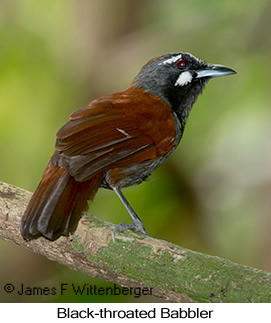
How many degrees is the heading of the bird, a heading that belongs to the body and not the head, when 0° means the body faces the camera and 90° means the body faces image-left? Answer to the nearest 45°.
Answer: approximately 270°
